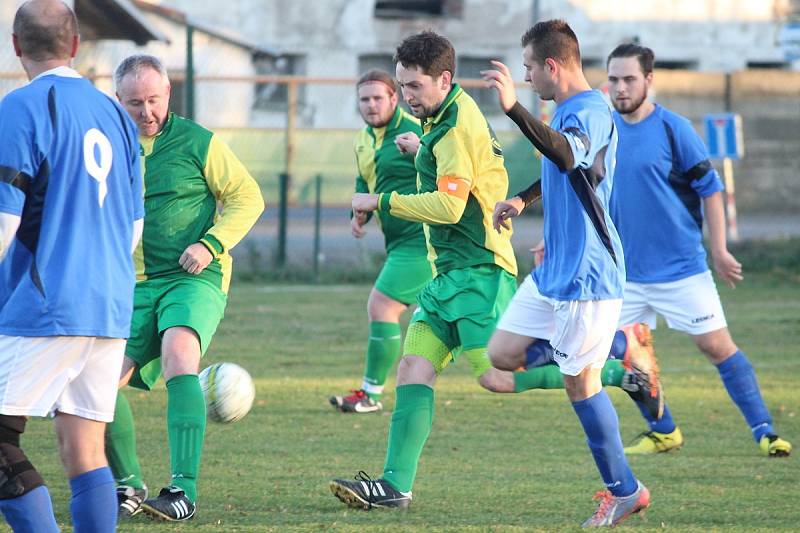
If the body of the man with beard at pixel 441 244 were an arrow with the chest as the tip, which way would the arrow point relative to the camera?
to the viewer's left

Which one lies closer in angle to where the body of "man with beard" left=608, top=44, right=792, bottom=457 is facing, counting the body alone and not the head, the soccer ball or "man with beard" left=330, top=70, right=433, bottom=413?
the soccer ball

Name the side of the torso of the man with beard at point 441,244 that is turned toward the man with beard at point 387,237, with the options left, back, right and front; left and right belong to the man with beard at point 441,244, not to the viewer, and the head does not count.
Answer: right

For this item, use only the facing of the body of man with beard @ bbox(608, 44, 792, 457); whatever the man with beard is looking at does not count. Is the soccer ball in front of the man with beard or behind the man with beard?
in front

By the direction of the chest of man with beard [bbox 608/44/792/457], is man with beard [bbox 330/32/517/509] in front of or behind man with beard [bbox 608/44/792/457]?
in front

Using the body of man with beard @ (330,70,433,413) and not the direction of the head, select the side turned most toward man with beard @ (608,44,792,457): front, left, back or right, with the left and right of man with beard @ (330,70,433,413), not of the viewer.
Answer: left

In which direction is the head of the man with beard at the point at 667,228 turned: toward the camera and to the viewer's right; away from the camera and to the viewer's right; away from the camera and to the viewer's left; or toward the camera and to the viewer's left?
toward the camera and to the viewer's left

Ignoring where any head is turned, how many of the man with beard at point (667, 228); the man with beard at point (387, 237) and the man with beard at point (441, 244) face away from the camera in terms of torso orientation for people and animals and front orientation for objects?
0

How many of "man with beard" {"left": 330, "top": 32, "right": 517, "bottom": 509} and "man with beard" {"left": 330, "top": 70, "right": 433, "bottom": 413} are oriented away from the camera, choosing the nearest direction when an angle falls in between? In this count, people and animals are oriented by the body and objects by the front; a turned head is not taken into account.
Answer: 0

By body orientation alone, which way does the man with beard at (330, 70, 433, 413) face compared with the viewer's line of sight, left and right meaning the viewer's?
facing the viewer and to the left of the viewer

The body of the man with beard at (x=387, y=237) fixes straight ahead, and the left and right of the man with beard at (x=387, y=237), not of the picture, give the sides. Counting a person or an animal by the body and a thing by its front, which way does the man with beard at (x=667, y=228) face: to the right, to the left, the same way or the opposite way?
the same way

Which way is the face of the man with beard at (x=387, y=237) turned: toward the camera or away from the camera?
toward the camera

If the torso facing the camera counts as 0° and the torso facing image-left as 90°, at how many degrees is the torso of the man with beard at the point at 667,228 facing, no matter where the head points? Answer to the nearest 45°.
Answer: approximately 45°
